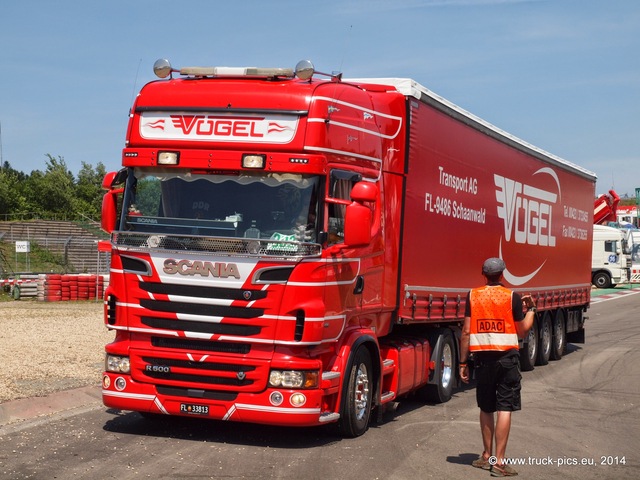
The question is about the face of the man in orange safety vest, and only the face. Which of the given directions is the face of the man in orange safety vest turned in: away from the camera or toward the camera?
away from the camera

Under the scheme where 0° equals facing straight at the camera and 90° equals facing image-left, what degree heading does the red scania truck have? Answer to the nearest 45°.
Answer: approximately 45°

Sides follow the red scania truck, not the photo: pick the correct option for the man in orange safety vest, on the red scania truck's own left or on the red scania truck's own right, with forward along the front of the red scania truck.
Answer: on the red scania truck's own left
